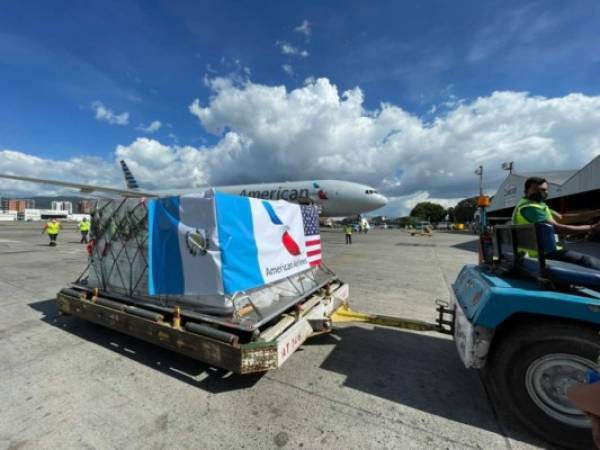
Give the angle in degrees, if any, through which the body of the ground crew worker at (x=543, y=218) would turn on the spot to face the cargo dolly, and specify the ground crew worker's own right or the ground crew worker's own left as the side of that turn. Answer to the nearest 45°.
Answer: approximately 135° to the ground crew worker's own right

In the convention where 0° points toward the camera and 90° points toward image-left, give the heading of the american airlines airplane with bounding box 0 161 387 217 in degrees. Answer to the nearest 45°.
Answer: approximately 315°

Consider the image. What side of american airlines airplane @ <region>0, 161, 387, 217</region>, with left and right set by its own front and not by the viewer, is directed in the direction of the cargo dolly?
right

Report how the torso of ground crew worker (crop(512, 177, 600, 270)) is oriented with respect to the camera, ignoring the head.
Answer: to the viewer's right

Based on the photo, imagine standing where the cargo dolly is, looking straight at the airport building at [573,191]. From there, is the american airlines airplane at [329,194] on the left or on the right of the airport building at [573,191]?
left

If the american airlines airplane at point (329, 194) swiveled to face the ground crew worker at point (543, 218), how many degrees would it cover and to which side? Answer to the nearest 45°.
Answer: approximately 45° to its right

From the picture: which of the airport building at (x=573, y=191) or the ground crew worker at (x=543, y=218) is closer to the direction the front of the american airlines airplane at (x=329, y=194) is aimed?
the airport building
